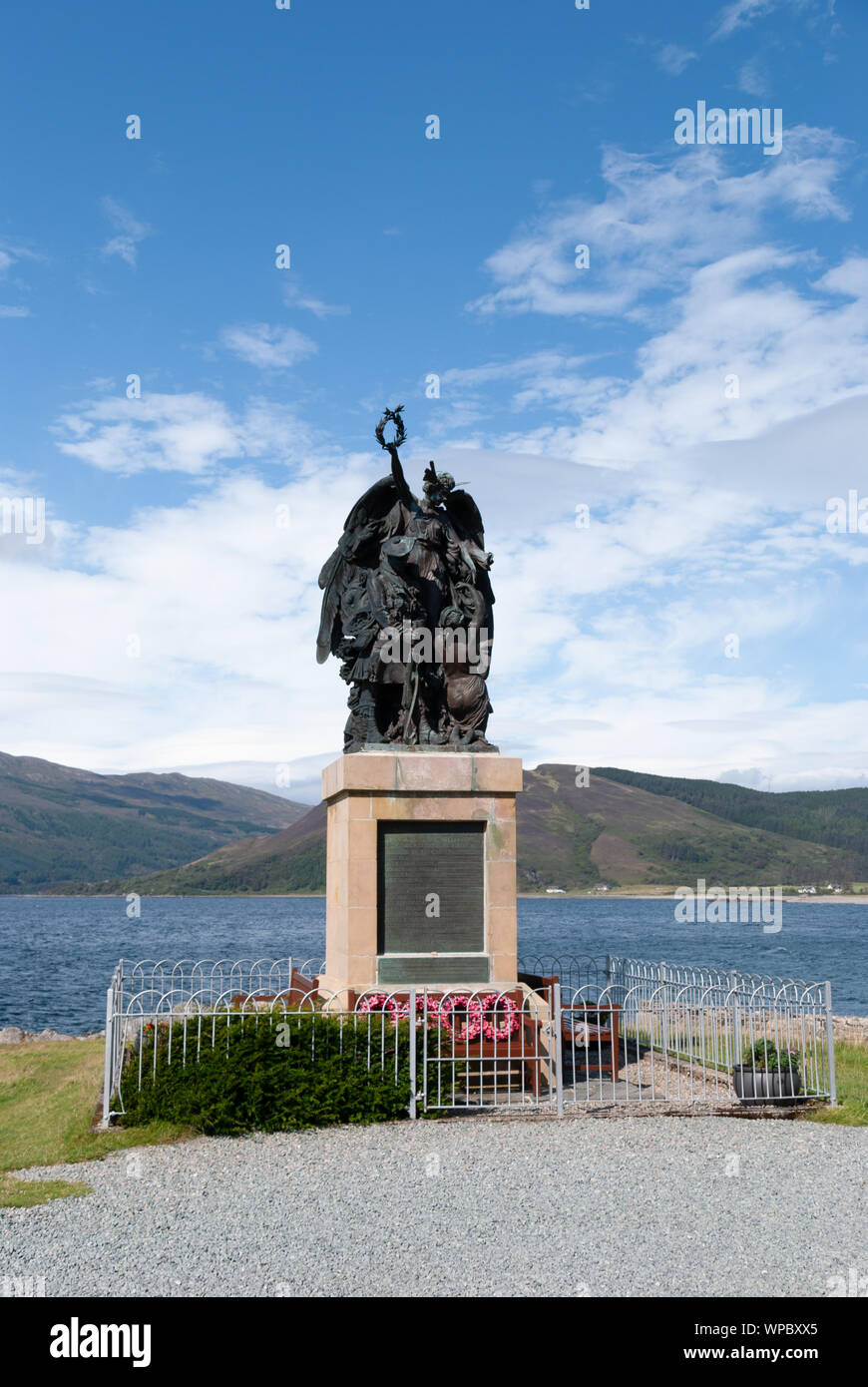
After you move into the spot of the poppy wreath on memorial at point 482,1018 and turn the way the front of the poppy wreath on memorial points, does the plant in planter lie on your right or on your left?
on your left

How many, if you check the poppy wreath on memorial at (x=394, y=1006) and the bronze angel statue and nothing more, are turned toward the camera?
2

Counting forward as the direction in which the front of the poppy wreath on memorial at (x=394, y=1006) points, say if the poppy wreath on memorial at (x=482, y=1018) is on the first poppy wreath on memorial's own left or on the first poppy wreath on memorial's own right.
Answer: on the first poppy wreath on memorial's own left

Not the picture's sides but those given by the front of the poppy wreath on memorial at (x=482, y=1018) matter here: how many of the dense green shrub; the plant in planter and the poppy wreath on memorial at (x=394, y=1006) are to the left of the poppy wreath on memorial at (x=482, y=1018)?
1

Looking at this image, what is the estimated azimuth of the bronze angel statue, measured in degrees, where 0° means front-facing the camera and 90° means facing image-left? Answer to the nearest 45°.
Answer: approximately 0°

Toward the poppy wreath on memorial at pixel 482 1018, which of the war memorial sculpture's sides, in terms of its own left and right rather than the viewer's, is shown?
front

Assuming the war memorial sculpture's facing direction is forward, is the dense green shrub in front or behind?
in front
